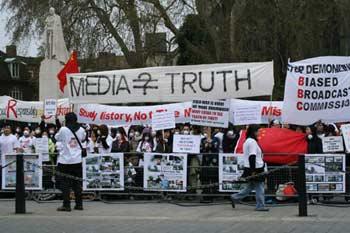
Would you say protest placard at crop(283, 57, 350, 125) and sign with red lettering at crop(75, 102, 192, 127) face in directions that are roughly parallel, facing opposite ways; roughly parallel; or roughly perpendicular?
roughly parallel

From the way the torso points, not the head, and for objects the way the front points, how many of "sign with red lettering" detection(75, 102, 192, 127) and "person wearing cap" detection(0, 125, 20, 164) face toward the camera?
2

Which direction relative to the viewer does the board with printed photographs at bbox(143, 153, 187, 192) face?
toward the camera

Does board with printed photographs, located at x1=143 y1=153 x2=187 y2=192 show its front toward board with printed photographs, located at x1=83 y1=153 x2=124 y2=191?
no

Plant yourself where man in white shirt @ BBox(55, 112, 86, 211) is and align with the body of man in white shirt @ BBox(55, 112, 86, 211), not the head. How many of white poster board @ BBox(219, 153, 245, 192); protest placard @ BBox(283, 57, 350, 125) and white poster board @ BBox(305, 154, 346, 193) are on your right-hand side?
3

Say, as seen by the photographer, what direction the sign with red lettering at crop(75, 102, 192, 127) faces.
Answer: facing the viewer

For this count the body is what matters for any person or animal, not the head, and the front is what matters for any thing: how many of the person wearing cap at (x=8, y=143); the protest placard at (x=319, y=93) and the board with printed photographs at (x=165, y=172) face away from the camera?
0

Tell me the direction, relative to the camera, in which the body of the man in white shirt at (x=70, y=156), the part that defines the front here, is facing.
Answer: away from the camera

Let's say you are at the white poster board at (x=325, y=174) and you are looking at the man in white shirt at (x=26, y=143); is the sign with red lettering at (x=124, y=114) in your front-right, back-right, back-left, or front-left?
front-right

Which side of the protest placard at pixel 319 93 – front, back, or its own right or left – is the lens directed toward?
front

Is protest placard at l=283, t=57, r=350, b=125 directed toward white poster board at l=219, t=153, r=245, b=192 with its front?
no

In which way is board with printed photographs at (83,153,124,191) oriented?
toward the camera

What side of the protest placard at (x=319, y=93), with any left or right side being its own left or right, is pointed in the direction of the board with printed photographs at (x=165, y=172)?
right
